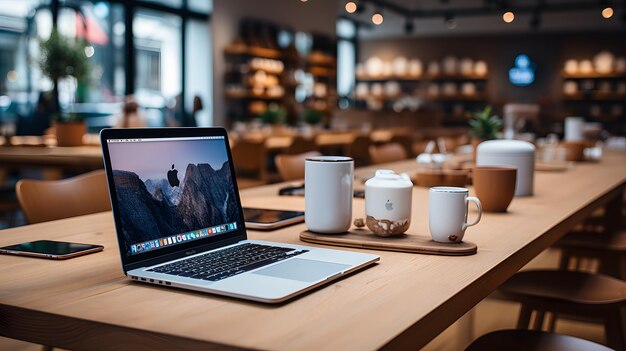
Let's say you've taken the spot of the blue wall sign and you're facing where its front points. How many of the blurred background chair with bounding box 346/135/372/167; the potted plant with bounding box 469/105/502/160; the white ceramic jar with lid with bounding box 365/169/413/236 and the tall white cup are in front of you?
4

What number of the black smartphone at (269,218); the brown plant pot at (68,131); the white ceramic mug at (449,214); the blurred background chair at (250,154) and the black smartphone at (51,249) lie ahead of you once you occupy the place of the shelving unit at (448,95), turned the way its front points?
5

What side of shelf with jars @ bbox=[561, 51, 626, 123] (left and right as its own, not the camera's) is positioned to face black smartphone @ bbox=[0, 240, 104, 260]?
front

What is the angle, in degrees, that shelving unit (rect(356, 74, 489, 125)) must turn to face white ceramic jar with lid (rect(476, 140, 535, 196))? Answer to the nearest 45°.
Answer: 0° — it already faces it

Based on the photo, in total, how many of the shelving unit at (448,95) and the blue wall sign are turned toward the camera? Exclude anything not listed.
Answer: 2

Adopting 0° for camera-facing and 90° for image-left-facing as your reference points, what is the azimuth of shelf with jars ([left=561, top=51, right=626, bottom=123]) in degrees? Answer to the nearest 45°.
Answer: approximately 0°

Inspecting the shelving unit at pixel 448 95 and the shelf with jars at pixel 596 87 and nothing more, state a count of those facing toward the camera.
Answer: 2

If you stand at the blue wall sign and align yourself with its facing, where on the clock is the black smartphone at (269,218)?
The black smartphone is roughly at 12 o'clock from the blue wall sign.

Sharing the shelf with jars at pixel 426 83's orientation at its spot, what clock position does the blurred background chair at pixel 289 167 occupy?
The blurred background chair is roughly at 12 o'clock from the shelf with jars.

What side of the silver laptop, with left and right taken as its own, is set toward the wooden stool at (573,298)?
left

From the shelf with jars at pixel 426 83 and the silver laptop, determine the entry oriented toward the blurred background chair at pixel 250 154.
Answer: the shelf with jars

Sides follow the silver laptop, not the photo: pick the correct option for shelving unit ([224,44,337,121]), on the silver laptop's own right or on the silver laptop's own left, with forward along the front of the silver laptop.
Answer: on the silver laptop's own left

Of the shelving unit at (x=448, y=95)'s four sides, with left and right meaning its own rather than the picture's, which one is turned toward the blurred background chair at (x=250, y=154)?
front
